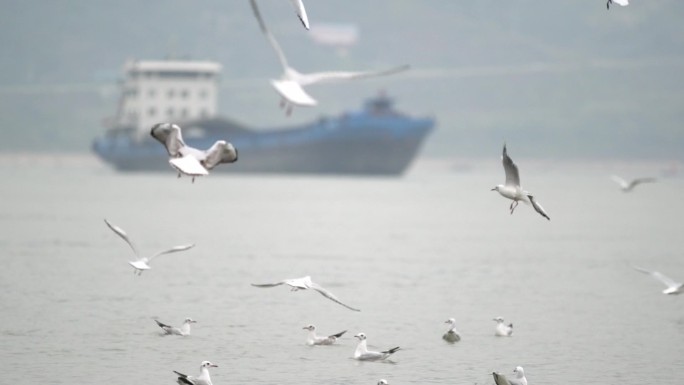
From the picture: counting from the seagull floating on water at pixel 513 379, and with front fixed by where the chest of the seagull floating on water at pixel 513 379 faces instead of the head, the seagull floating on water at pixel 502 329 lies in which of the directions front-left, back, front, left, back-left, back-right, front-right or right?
left

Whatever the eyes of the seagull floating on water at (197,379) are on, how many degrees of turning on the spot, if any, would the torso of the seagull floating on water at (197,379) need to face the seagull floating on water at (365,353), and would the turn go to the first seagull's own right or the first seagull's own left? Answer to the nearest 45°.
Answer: approximately 45° to the first seagull's own left

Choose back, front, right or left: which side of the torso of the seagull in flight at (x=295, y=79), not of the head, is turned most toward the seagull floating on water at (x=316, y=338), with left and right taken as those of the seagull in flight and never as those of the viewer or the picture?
front

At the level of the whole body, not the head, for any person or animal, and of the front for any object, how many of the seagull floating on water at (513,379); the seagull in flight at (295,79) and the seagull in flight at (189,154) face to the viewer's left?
0

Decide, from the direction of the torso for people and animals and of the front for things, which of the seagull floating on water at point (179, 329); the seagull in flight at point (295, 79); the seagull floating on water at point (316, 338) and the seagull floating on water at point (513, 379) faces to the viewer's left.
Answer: the seagull floating on water at point (316, 338)

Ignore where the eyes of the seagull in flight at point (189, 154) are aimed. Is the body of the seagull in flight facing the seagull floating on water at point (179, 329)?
yes

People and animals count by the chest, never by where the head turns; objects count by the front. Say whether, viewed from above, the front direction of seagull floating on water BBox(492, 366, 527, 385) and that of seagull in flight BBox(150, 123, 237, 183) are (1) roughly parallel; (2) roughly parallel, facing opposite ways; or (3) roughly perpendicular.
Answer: roughly perpendicular

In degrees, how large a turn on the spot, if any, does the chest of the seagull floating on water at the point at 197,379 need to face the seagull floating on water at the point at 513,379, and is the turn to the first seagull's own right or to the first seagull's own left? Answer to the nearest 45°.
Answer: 0° — it already faces it

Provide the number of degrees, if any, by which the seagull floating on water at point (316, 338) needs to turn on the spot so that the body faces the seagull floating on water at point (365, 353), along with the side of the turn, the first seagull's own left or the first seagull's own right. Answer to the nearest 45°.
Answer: approximately 135° to the first seagull's own left

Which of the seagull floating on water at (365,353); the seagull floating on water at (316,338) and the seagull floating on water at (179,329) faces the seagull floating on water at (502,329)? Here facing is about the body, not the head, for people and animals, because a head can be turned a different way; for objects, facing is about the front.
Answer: the seagull floating on water at (179,329)

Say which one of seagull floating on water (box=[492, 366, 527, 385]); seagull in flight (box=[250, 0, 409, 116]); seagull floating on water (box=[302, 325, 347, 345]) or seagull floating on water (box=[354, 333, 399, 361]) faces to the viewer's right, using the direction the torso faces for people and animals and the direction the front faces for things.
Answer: seagull floating on water (box=[492, 366, 527, 385])

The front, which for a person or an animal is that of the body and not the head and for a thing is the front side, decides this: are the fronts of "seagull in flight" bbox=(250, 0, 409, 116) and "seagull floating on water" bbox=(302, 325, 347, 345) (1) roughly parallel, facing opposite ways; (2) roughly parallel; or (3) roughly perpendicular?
roughly perpendicular

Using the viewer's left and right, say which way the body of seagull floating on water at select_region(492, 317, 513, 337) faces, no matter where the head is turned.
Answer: facing the viewer and to the left of the viewer

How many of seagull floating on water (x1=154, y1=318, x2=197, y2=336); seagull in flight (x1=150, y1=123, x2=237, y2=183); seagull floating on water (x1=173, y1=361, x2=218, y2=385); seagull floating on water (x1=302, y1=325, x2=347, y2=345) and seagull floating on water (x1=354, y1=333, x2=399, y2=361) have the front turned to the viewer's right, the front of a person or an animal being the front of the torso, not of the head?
2

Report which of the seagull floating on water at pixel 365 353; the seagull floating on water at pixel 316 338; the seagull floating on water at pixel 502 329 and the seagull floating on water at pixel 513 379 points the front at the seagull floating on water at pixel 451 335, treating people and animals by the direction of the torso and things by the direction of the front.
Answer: the seagull floating on water at pixel 502 329
